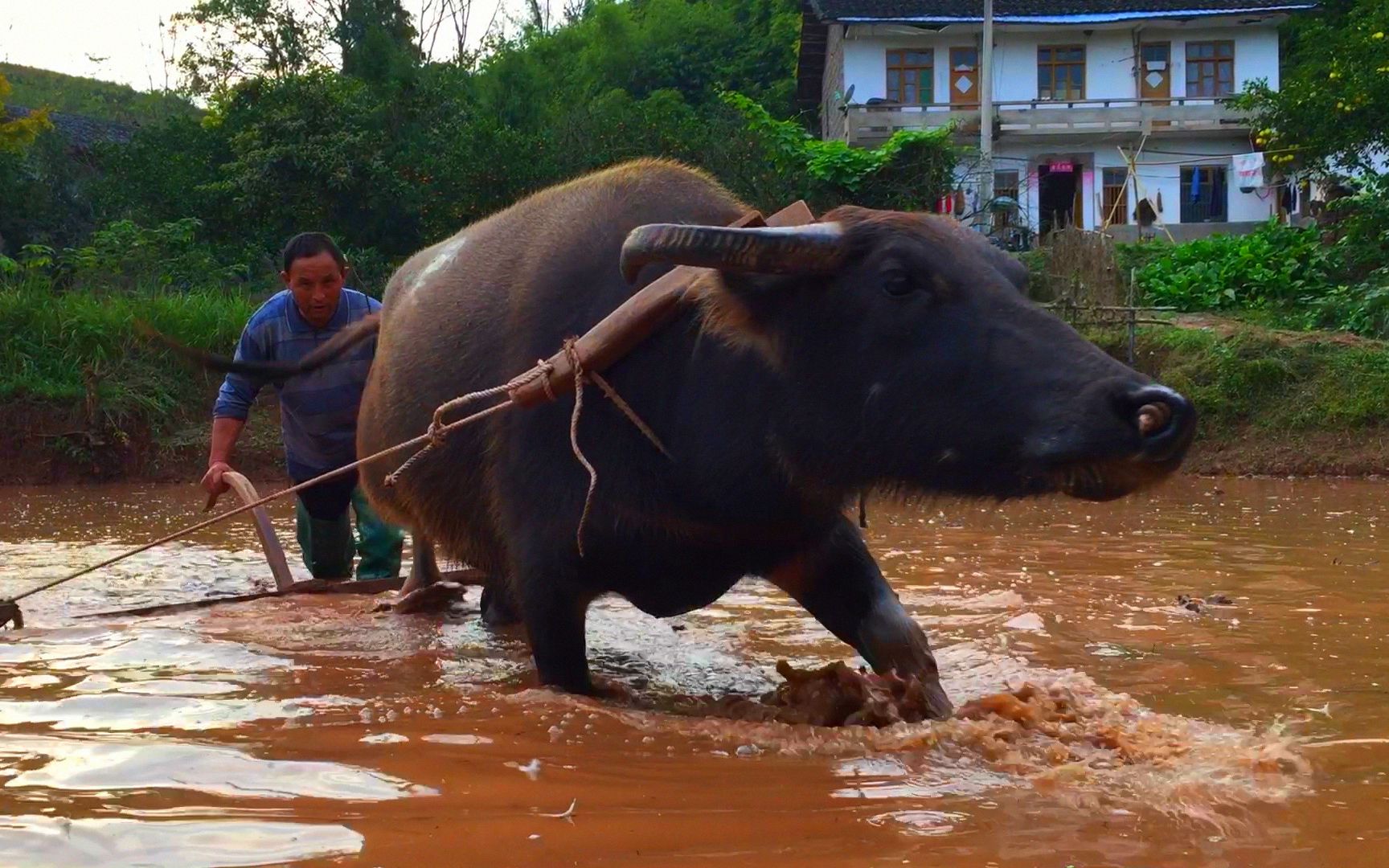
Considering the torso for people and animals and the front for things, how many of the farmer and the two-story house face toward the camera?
2

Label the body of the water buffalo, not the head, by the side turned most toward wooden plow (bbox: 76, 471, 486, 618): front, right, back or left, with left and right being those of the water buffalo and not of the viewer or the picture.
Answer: back

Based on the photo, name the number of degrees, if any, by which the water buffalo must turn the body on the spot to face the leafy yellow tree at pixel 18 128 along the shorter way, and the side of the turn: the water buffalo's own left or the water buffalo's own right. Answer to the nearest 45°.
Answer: approximately 180°

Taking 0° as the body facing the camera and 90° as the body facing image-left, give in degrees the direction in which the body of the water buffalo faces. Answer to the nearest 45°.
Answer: approximately 315°

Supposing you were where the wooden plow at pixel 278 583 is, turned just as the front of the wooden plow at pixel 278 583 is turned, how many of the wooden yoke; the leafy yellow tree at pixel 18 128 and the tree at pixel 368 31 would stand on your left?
2

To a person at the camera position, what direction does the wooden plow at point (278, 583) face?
facing to the right of the viewer

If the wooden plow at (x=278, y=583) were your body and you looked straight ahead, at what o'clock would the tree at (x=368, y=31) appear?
The tree is roughly at 9 o'clock from the wooden plow.

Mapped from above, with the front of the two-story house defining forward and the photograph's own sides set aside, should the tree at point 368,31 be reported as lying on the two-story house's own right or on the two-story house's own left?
on the two-story house's own right

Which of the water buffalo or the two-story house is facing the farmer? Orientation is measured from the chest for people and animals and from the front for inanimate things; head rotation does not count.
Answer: the two-story house

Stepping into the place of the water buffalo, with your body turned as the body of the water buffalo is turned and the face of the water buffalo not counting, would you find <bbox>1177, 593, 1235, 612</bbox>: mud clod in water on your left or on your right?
on your left
